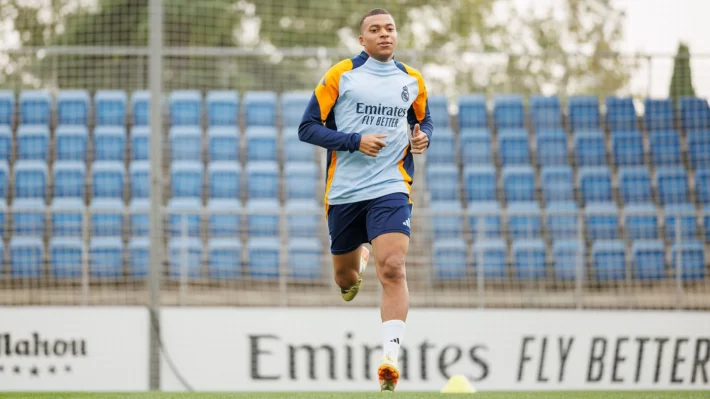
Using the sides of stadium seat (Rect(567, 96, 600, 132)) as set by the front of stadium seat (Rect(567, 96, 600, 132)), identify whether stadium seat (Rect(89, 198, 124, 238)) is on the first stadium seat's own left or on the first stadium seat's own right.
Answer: on the first stadium seat's own right

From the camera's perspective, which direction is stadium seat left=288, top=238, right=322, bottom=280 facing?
toward the camera

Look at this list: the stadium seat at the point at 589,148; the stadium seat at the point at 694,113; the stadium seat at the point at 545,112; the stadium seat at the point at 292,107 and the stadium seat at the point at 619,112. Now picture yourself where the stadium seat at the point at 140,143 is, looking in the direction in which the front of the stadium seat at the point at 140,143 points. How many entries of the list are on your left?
5

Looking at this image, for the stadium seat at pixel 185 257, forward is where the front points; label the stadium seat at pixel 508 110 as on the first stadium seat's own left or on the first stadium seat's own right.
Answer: on the first stadium seat's own left

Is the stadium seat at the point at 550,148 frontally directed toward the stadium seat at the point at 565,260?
yes

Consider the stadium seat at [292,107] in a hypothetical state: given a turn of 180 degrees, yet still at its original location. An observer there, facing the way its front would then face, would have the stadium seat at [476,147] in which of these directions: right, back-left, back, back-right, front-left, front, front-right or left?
right

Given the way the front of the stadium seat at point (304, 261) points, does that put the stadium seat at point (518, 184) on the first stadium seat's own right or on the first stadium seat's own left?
on the first stadium seat's own left

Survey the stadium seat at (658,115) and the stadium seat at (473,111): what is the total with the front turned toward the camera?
2

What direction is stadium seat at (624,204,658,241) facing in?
toward the camera

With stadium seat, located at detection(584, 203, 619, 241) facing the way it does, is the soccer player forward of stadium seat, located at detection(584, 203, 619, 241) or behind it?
forward

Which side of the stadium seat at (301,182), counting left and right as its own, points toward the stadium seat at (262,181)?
right

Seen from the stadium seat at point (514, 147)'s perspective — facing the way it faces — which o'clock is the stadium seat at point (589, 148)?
the stadium seat at point (589, 148) is roughly at 9 o'clock from the stadium seat at point (514, 147).

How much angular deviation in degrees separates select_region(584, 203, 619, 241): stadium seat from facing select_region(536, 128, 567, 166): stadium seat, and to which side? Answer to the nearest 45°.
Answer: approximately 135° to its right

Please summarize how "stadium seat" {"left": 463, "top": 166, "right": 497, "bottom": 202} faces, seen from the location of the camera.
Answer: facing the viewer

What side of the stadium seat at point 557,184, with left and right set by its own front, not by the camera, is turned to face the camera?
front
